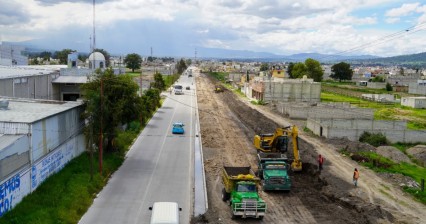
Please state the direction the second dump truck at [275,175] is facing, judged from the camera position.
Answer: facing the viewer

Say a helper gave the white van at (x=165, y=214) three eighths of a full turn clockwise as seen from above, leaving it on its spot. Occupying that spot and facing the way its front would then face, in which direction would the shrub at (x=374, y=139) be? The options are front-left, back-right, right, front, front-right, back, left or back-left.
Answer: left

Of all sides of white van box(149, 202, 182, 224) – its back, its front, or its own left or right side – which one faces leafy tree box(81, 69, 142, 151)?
front

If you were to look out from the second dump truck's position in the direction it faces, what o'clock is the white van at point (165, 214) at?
The white van is roughly at 1 o'clock from the second dump truck.

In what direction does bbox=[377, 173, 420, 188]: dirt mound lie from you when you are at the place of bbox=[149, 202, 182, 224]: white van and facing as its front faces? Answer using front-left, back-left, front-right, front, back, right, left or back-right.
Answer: front-right

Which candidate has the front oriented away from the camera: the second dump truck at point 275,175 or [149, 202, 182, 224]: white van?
the white van

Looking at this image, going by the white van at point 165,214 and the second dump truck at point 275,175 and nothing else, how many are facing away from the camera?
1

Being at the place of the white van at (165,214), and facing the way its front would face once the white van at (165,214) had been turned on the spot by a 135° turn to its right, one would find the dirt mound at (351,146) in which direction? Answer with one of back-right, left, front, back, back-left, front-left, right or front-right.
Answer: left

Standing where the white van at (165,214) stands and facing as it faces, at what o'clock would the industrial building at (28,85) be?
The industrial building is roughly at 11 o'clock from the white van.

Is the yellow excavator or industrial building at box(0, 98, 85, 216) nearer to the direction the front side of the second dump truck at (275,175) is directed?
the industrial building

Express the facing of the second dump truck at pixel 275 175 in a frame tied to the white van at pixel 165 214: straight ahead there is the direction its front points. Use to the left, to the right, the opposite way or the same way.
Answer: the opposite way

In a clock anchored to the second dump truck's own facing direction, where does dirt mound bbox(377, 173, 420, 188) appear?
The dirt mound is roughly at 8 o'clock from the second dump truck.

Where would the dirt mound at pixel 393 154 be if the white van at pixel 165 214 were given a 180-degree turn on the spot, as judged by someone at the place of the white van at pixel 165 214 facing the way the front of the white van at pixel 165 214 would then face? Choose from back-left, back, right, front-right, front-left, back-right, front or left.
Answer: back-left

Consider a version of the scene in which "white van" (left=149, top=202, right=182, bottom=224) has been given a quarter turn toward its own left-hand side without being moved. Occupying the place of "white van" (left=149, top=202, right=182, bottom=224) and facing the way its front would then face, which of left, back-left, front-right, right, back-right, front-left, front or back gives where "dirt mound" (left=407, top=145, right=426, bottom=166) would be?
back-right

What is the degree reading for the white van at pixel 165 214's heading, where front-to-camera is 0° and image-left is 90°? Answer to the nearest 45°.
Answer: approximately 180°

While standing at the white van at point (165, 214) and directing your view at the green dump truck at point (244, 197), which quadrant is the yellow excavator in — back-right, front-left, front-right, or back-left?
front-left

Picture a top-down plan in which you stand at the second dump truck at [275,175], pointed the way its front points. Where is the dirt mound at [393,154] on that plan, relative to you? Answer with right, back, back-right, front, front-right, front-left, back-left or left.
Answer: back-left

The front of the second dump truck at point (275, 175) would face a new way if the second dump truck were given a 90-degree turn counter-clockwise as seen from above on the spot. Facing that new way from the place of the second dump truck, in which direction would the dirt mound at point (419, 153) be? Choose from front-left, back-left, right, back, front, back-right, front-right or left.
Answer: front-left
